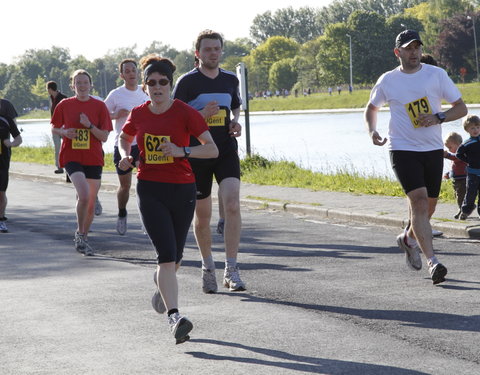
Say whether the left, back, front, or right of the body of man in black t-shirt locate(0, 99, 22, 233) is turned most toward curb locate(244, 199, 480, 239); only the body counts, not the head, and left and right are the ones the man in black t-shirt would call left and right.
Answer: left

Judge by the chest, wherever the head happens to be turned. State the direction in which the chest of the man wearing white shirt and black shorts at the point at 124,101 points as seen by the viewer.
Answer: toward the camera

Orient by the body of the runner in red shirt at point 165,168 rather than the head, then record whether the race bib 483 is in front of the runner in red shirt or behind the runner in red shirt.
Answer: behind

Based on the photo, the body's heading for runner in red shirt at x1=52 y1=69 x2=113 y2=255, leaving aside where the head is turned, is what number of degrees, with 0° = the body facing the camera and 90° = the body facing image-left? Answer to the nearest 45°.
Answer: approximately 0°

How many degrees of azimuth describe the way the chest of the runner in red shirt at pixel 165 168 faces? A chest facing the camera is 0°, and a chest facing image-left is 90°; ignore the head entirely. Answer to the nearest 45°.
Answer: approximately 0°

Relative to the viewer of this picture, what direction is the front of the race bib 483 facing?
facing the viewer
